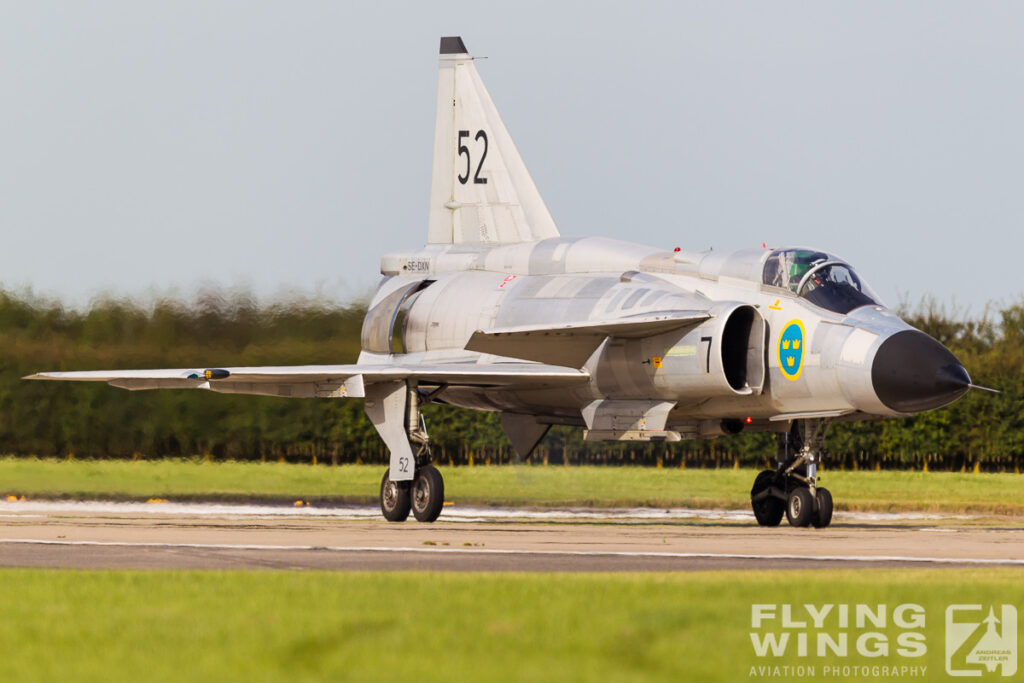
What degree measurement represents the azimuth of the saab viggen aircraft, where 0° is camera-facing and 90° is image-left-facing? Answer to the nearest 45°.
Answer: approximately 315°
